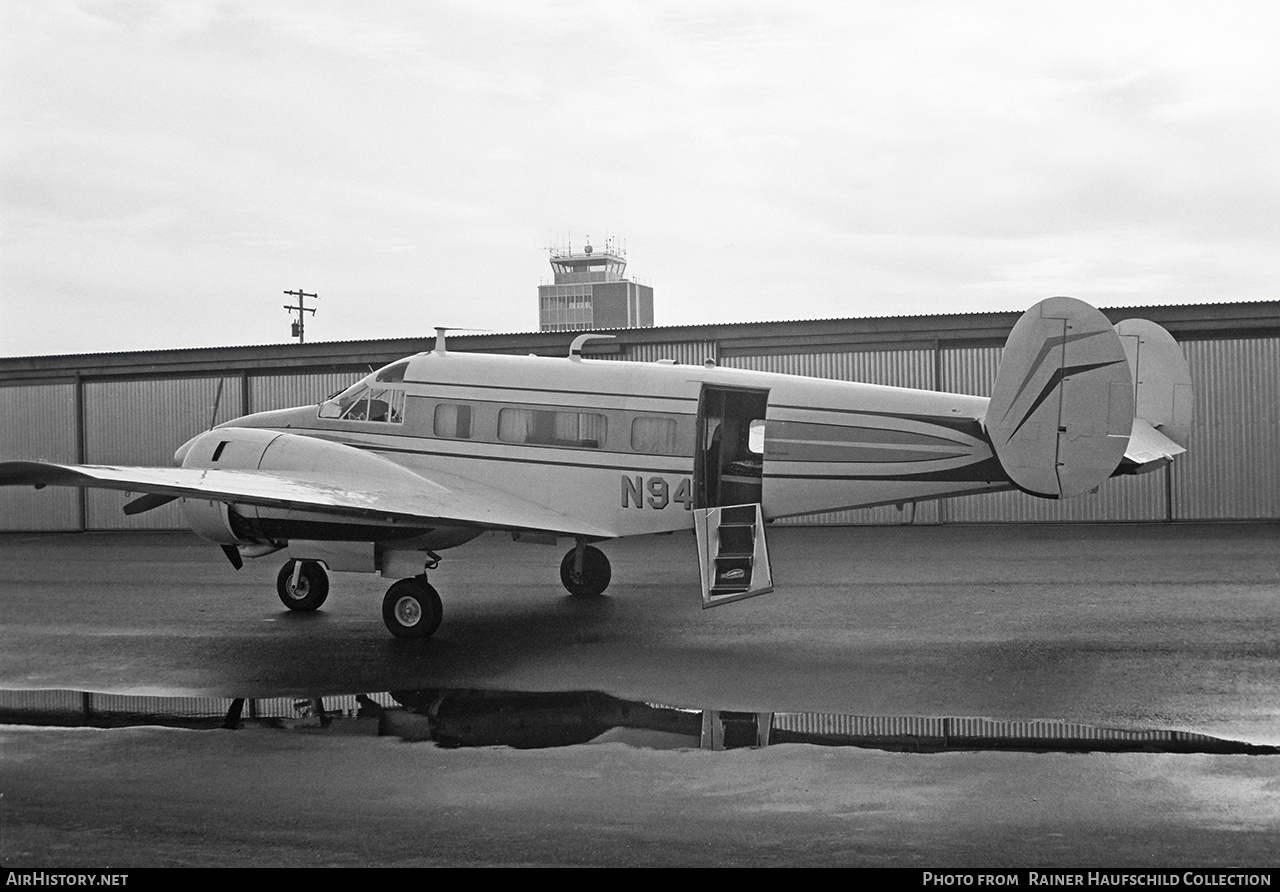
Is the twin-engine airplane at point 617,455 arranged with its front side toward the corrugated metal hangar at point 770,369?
no

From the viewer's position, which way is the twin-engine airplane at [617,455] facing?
facing away from the viewer and to the left of the viewer
